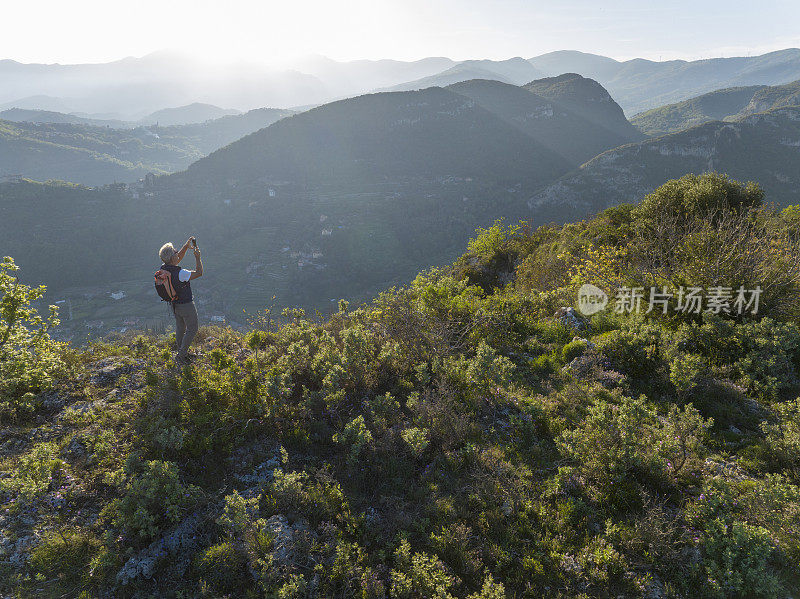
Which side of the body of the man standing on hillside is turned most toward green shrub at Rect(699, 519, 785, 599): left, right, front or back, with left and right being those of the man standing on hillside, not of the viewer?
right

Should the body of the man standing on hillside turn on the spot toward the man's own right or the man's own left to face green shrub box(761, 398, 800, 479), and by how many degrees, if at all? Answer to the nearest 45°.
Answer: approximately 90° to the man's own right

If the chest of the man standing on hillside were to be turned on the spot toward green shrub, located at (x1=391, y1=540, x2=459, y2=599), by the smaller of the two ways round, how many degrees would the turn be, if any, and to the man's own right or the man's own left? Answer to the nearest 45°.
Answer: approximately 135° to the man's own right

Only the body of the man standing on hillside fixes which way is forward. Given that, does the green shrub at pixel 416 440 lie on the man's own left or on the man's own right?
on the man's own right

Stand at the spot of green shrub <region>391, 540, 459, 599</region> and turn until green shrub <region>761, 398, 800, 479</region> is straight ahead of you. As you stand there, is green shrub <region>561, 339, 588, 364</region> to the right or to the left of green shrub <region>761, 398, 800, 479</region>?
left

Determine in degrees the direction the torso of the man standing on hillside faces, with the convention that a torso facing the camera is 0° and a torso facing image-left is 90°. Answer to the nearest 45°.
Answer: approximately 225°

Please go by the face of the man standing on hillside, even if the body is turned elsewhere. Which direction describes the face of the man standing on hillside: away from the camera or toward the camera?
away from the camera

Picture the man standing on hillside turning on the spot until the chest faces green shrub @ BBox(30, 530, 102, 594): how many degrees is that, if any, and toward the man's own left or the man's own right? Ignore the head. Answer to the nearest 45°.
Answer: approximately 135° to the man's own right

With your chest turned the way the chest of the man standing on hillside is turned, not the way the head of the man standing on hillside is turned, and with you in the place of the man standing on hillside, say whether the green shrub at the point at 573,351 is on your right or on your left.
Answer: on your right
